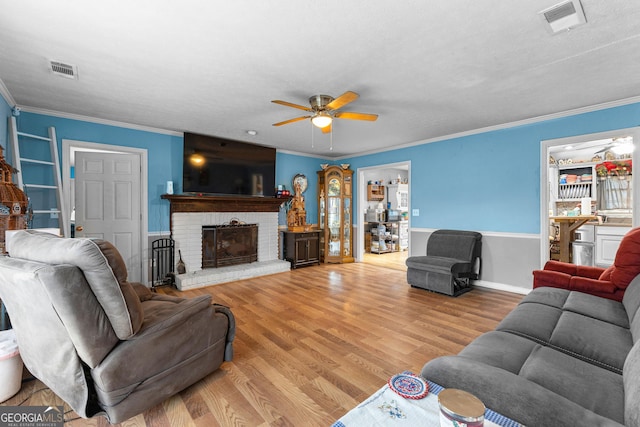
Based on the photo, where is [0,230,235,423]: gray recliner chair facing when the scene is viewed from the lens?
facing away from the viewer and to the right of the viewer

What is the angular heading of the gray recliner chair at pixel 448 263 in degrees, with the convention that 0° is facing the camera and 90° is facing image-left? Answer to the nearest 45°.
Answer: approximately 45°

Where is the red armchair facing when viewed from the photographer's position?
facing to the left of the viewer

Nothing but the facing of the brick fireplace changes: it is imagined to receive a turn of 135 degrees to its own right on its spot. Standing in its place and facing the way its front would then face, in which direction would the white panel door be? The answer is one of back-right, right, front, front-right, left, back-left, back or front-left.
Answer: front

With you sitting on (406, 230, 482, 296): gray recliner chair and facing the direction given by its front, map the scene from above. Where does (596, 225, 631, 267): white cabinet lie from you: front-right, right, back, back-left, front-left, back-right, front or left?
back

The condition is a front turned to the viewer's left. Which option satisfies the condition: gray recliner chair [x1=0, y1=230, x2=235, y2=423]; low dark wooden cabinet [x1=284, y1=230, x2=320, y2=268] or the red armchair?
the red armchair

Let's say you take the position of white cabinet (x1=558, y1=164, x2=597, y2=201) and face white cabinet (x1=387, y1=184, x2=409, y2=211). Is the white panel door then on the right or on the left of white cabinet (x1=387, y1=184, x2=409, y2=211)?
left

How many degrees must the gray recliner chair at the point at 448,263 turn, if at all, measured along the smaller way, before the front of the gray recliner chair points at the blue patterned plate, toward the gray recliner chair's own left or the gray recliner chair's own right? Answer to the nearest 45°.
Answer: approximately 45° to the gray recliner chair's own left

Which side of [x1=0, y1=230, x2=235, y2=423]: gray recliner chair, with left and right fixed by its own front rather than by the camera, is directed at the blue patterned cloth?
right
